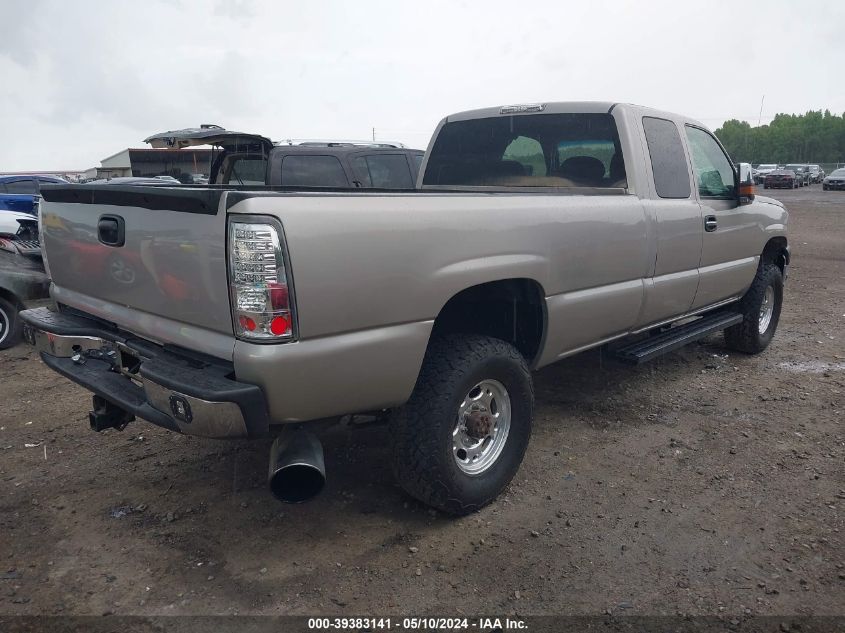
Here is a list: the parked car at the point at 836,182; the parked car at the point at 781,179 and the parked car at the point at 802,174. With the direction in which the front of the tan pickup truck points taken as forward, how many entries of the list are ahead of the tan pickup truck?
3

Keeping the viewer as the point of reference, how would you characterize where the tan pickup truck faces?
facing away from the viewer and to the right of the viewer

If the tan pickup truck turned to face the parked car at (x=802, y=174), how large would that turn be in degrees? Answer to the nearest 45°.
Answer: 0° — it already faces it

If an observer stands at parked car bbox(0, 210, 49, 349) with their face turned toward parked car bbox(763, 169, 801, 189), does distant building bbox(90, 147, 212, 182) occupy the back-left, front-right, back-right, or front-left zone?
front-left

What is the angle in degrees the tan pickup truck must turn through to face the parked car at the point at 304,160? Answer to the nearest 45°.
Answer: approximately 45° to its left

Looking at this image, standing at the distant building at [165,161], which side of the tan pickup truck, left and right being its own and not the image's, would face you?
left

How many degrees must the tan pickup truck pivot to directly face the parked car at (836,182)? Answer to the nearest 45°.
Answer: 0° — it already faces it

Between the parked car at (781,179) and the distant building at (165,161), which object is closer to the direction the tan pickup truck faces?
the parked car
